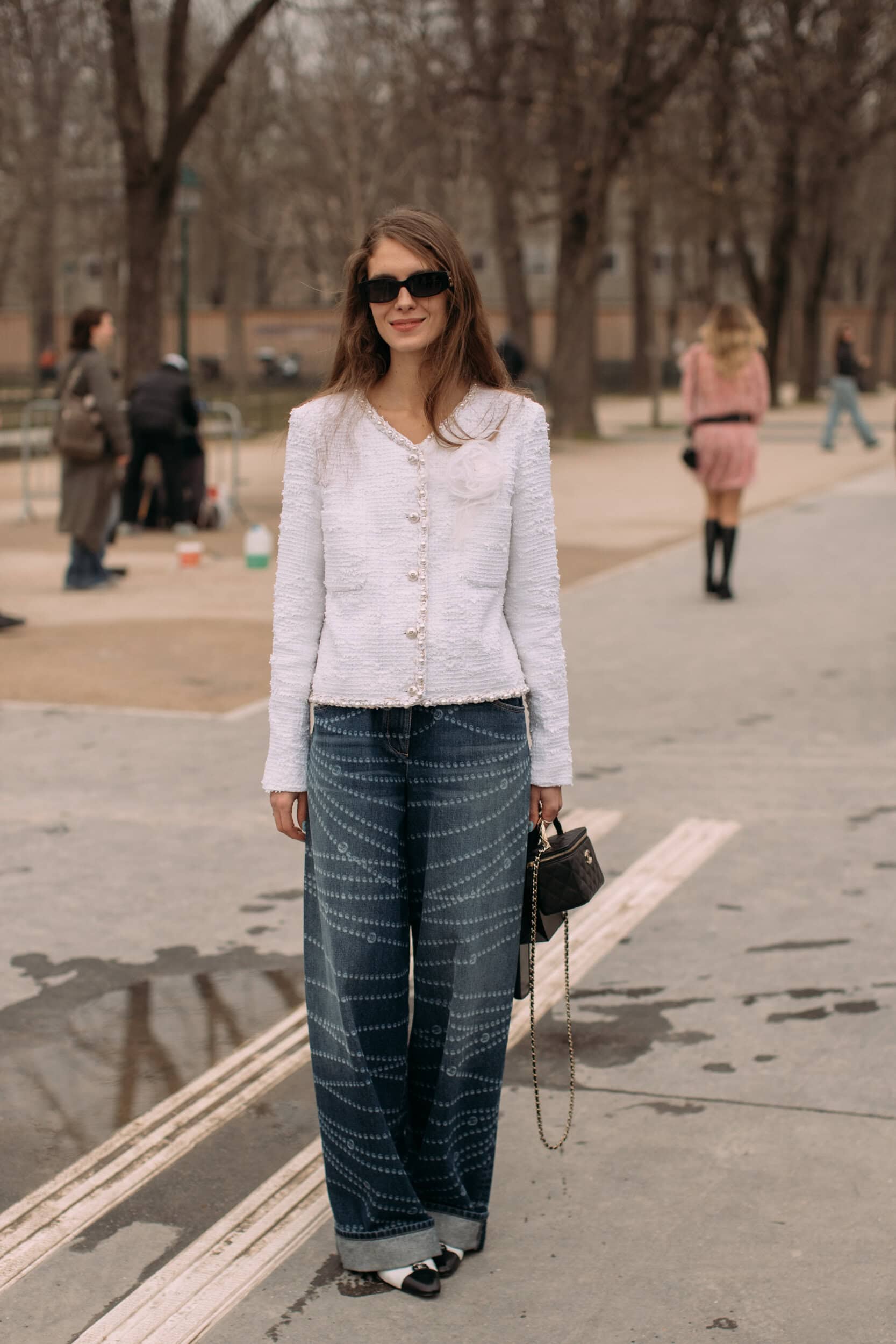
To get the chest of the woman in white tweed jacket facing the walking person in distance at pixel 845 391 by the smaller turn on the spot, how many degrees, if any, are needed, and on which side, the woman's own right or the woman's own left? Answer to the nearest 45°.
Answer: approximately 180°

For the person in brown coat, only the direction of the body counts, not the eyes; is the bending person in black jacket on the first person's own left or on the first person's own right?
on the first person's own left

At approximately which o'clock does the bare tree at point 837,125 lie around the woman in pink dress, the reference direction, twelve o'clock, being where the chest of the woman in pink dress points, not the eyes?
The bare tree is roughly at 12 o'clock from the woman in pink dress.

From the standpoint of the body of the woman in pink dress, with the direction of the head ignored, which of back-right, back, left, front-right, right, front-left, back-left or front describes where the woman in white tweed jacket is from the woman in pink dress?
back

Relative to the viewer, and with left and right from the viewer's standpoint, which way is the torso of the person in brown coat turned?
facing to the right of the viewer

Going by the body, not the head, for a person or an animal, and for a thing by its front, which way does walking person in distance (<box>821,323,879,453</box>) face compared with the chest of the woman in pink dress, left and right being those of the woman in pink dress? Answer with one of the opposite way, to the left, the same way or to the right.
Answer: to the right

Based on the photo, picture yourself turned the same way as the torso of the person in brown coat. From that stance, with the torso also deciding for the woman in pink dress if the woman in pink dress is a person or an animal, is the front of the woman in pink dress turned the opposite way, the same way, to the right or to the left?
to the left

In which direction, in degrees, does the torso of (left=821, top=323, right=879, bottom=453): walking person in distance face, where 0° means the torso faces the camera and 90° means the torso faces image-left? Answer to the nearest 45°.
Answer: approximately 270°

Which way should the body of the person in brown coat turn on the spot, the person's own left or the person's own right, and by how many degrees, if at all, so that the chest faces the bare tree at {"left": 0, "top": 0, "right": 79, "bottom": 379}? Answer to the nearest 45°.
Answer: approximately 90° to the person's own left

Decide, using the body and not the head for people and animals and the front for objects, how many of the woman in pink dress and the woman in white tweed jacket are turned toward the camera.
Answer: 1

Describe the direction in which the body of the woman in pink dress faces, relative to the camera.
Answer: away from the camera
